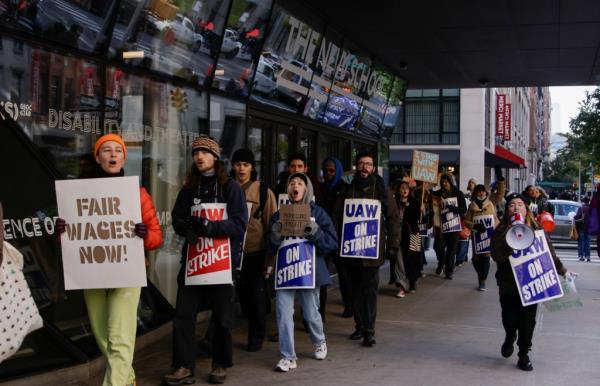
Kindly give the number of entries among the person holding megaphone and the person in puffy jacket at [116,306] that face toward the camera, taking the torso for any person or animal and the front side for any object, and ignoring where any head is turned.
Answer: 2

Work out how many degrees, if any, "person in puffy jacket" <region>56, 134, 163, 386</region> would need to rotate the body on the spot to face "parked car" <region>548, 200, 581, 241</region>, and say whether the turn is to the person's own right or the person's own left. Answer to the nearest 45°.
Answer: approximately 135° to the person's own left

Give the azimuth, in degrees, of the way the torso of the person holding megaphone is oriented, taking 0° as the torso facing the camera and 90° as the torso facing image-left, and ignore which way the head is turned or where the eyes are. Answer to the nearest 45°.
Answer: approximately 0°

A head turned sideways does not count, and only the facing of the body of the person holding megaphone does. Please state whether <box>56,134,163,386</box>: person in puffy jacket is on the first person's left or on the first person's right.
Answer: on the first person's right

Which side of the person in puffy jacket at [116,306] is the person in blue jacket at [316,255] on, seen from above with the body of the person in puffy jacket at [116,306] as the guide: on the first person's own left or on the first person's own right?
on the first person's own left

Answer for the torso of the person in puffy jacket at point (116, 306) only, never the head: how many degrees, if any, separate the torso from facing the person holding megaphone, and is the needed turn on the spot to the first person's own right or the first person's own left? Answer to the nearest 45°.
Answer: approximately 90° to the first person's own left

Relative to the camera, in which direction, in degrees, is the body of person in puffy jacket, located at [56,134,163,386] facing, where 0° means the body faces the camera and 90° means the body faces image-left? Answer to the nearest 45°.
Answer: approximately 0°

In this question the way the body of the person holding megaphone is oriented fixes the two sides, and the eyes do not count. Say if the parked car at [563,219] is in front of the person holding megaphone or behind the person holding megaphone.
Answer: behind
